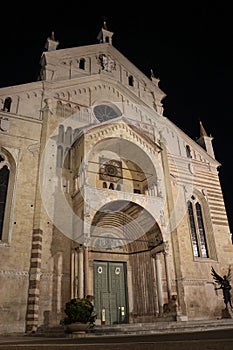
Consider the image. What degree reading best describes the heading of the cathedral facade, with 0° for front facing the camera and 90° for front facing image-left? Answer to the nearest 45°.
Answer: approximately 315°
